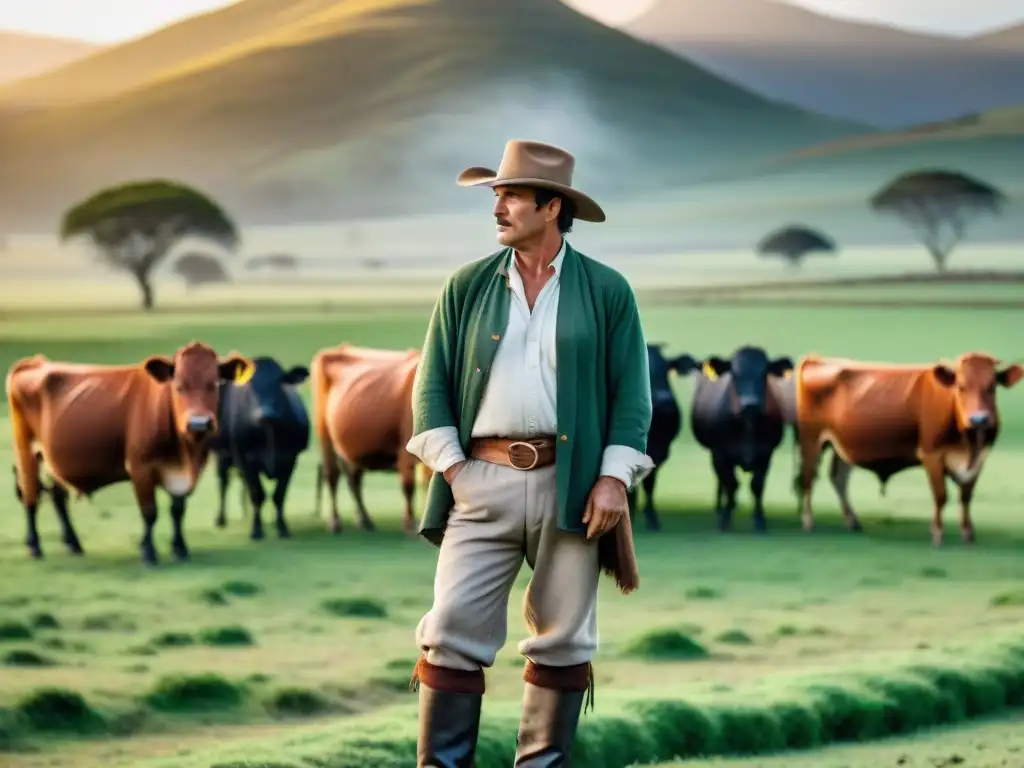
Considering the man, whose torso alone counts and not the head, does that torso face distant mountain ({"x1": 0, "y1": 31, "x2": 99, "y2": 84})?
no

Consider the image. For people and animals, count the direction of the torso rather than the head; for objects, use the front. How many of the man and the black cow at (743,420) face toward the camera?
2

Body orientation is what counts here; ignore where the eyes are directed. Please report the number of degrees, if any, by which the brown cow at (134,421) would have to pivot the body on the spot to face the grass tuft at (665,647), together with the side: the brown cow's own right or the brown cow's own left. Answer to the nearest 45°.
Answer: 0° — it already faces it

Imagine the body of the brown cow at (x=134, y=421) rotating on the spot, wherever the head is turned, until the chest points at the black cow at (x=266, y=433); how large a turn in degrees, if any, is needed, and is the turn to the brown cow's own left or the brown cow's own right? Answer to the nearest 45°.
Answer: approximately 90° to the brown cow's own left

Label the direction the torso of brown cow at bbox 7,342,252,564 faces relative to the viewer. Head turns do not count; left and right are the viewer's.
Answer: facing the viewer and to the right of the viewer

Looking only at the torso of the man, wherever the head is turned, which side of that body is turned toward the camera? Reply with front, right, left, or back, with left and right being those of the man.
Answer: front

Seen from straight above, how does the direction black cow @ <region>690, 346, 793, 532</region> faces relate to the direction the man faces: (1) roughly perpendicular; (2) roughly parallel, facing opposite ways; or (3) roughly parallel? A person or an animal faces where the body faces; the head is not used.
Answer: roughly parallel

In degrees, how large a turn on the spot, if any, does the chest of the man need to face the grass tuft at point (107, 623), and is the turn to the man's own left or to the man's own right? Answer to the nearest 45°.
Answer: approximately 135° to the man's own right

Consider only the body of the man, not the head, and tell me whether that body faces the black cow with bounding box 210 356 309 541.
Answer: no

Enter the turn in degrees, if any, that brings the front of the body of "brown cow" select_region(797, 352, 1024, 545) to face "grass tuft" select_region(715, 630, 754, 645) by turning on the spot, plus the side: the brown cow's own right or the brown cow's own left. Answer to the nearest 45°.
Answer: approximately 45° to the brown cow's own right

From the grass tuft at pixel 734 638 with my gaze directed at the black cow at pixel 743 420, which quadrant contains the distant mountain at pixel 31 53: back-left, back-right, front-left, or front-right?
front-left

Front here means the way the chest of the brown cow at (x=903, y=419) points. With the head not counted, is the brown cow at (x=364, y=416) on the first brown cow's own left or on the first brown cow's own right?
on the first brown cow's own right

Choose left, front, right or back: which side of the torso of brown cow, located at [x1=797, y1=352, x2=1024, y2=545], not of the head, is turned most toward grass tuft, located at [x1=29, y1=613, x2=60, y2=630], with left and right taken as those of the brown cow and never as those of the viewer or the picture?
right

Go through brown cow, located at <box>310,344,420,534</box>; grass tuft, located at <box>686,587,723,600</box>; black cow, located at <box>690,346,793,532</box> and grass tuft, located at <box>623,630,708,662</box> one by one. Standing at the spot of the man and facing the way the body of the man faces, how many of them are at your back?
4

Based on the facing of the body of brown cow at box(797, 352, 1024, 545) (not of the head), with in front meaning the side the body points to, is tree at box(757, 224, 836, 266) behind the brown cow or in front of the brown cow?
behind

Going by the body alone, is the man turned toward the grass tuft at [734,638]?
no

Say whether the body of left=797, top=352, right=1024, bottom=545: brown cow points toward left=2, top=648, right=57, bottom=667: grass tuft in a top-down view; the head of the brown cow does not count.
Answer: no
